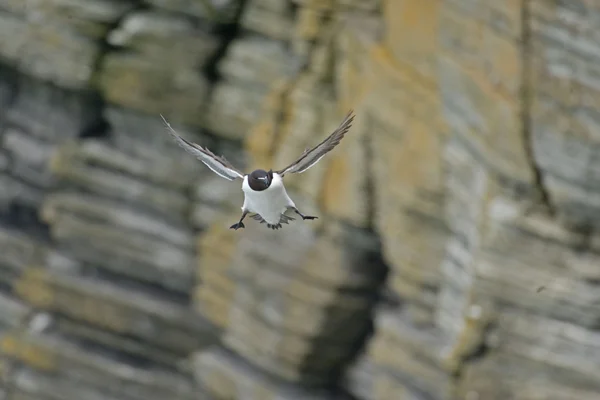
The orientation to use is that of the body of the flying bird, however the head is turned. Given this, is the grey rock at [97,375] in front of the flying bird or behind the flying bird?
behind

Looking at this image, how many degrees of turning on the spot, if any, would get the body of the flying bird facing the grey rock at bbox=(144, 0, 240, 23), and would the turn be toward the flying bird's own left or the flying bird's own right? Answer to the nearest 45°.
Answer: approximately 180°

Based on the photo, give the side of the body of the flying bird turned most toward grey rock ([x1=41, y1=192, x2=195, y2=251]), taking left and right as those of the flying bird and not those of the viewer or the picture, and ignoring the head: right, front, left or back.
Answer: back

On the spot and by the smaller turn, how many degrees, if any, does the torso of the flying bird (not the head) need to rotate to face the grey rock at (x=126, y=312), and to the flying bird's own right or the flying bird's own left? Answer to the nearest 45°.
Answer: approximately 180°

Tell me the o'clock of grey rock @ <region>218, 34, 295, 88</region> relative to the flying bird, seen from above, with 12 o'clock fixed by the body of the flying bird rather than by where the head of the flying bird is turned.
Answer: The grey rock is roughly at 6 o'clock from the flying bird.

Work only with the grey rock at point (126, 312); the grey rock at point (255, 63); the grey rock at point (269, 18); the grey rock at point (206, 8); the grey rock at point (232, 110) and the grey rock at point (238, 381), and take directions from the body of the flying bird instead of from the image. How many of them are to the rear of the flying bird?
6

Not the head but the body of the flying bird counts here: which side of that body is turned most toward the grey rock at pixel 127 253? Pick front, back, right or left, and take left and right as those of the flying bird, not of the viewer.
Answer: back

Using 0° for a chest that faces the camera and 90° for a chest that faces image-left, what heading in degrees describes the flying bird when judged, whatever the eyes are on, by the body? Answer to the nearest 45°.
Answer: approximately 0°

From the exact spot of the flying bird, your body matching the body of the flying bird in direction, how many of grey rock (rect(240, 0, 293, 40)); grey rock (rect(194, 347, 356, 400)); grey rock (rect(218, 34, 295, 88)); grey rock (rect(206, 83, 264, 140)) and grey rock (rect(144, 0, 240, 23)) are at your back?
5

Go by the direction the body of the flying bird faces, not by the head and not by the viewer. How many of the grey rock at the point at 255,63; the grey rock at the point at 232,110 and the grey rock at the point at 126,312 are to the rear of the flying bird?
3

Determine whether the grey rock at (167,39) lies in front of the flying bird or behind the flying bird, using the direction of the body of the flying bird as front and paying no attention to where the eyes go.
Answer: behind
